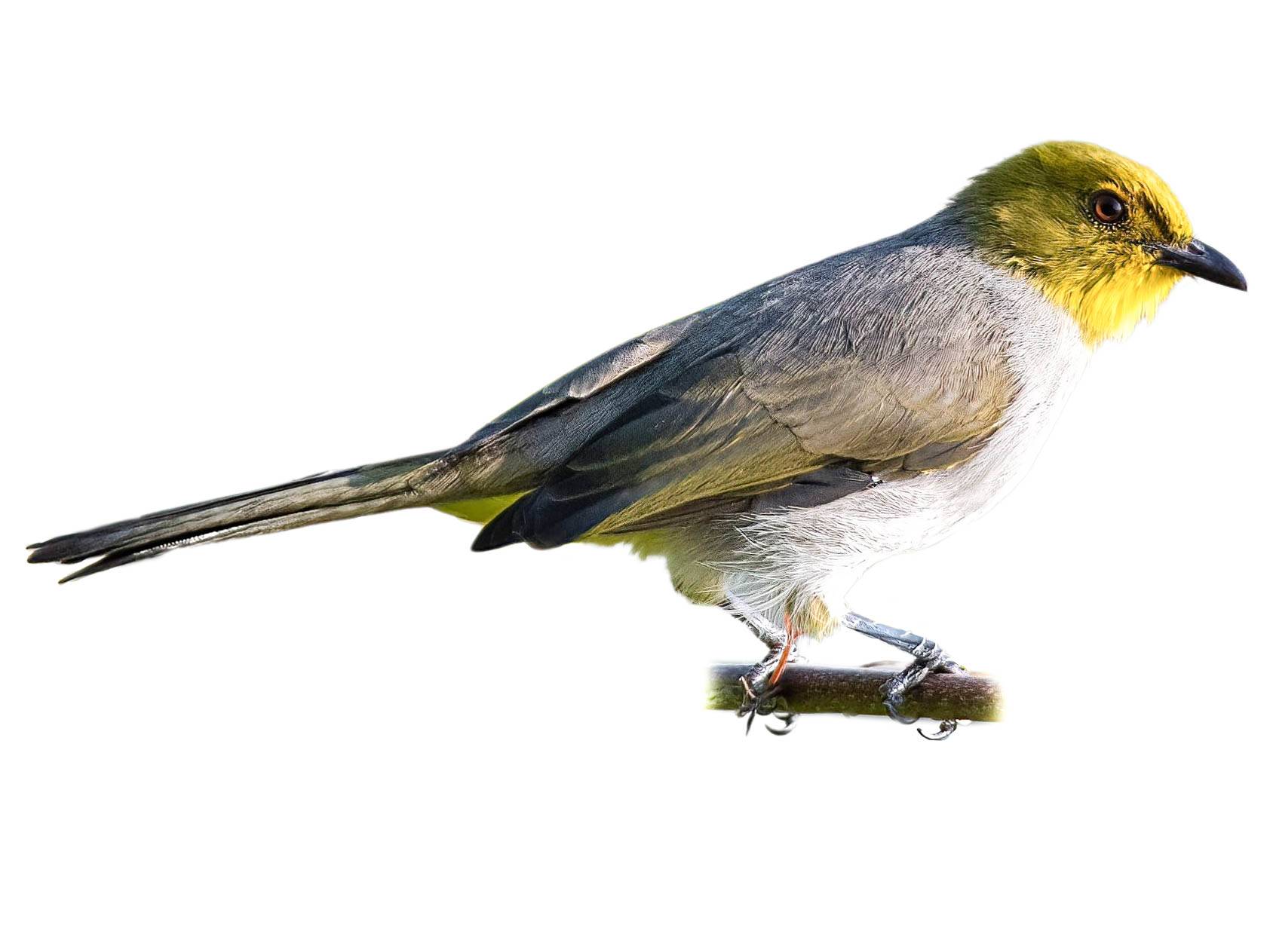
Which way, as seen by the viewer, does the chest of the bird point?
to the viewer's right
